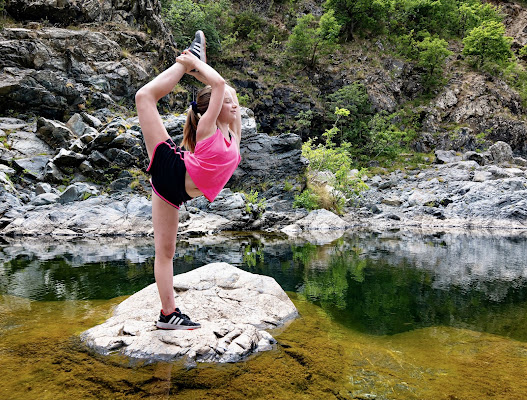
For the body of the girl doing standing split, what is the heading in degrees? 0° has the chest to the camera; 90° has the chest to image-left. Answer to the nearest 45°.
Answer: approximately 270°
